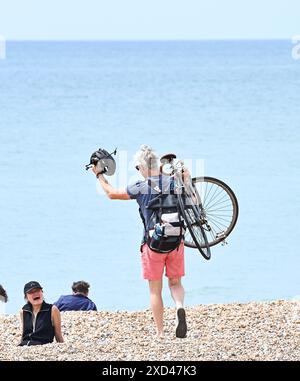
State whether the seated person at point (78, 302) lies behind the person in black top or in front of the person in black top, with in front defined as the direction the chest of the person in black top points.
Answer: behind

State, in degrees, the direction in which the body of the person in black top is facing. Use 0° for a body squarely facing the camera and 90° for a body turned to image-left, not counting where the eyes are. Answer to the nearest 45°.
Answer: approximately 45°

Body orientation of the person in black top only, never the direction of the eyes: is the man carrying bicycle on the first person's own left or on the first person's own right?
on the first person's own left

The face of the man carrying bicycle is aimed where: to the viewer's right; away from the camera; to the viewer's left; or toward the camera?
away from the camera
